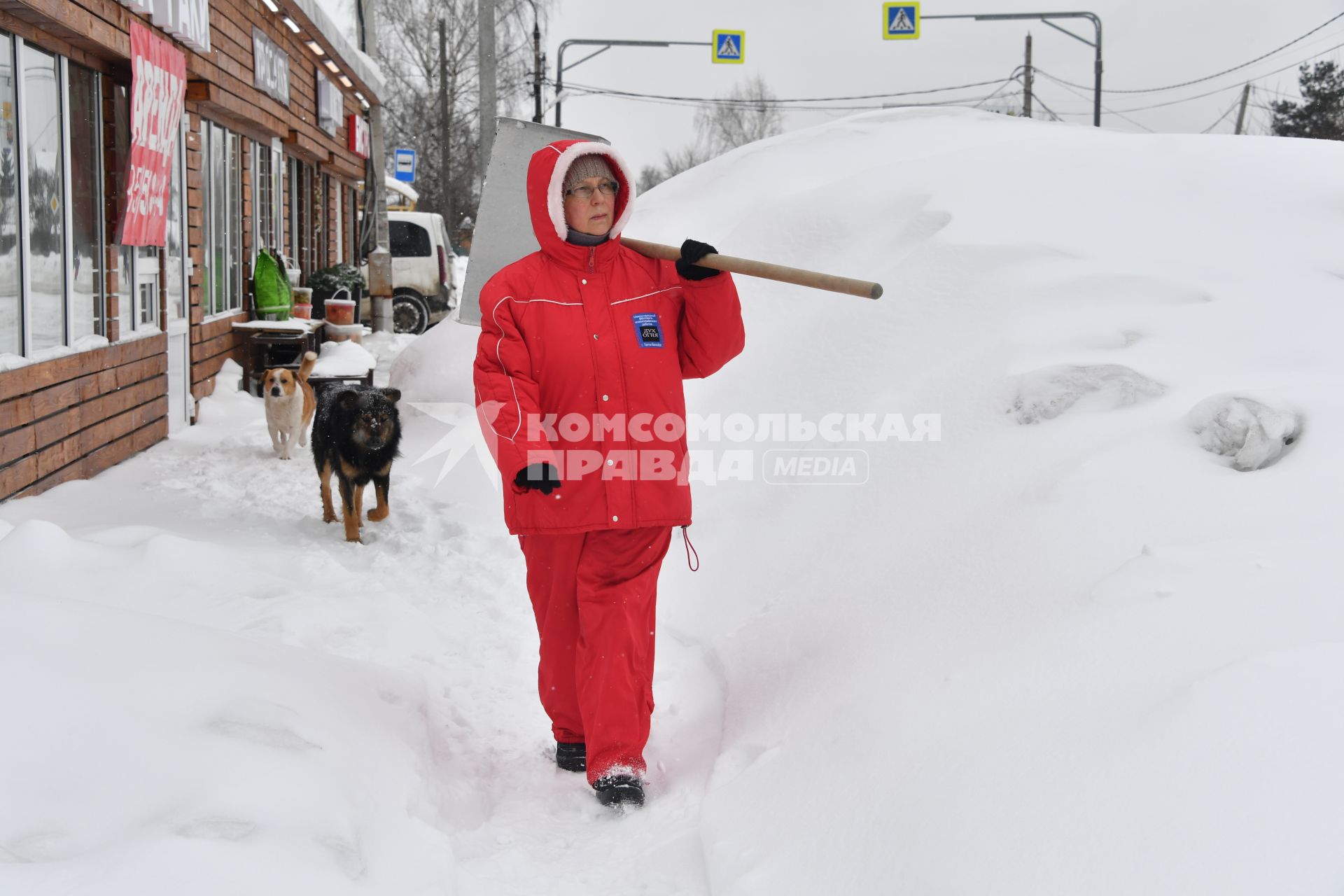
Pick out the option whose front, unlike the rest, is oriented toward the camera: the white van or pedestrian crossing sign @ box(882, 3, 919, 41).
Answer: the pedestrian crossing sign

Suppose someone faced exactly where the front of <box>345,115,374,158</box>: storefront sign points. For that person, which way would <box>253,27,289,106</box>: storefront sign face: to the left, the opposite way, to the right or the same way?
the same way

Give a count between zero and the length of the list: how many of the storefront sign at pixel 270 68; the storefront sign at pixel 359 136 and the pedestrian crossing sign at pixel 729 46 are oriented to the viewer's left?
0

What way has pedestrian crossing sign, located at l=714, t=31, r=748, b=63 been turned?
toward the camera

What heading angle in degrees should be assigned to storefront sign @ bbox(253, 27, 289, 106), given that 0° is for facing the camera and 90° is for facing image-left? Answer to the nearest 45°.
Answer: approximately 315°

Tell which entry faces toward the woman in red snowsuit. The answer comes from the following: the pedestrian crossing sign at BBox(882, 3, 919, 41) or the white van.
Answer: the pedestrian crossing sign

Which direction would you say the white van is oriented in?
to the viewer's left

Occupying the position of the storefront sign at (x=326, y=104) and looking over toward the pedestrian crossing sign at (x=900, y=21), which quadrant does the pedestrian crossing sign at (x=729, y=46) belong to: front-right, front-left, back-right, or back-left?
front-left

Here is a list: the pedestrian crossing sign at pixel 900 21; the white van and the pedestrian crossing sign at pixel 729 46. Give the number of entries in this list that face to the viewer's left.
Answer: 1

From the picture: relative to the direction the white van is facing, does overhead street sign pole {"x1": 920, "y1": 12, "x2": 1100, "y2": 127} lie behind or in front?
behind

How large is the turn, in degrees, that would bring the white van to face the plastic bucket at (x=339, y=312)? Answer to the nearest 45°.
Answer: approximately 90° to its left

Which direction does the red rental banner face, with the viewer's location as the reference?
facing the viewer and to the right of the viewer

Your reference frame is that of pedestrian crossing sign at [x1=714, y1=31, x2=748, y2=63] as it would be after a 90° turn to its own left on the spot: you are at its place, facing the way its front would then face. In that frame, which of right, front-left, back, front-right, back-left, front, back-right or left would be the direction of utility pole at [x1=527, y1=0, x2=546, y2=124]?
back-left

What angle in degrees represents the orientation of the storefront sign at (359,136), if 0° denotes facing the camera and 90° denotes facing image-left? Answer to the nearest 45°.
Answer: approximately 315°
